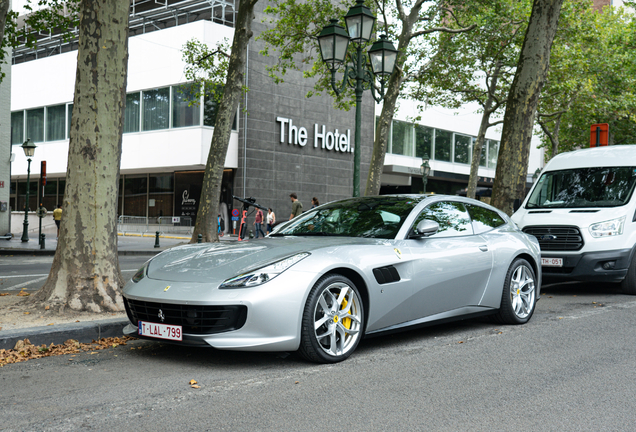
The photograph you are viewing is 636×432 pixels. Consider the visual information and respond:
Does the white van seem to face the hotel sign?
no

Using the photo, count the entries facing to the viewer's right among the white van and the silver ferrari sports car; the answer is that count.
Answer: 0

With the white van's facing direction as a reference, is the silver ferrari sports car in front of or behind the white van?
in front

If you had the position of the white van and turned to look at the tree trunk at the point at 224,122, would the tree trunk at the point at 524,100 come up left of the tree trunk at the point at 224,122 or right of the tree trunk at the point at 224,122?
right

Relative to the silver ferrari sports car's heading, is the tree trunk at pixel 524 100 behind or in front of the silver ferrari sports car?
behind

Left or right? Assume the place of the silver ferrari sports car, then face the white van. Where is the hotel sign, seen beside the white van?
left

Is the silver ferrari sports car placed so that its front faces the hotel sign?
no

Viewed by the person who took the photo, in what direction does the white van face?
facing the viewer and to the left of the viewer

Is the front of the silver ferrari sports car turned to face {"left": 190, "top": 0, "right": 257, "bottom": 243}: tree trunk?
no

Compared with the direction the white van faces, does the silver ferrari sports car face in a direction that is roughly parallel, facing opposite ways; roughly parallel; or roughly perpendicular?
roughly parallel

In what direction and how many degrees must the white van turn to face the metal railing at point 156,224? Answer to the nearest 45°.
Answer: approximately 90° to its right

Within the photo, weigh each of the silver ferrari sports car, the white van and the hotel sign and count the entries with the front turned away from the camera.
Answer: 0

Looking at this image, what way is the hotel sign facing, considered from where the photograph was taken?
facing the viewer and to the right of the viewer

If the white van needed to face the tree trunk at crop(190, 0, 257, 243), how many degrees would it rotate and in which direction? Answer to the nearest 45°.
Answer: approximately 90° to its right

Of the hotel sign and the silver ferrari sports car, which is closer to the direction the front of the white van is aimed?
the silver ferrari sports car

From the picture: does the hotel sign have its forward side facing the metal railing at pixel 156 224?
no
